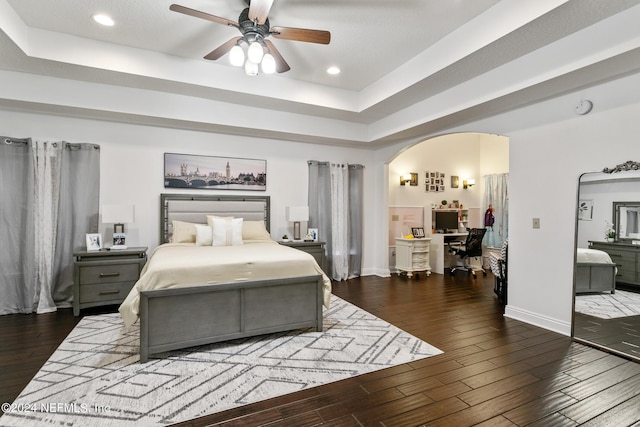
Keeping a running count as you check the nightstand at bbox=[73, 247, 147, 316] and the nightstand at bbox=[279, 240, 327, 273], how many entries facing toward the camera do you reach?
2

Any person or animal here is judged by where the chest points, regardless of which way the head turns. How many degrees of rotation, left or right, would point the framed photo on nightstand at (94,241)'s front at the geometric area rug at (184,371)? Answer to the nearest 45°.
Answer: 0° — it already faces it

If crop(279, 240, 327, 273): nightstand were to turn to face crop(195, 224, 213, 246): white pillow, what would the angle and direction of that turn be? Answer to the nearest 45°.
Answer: approximately 45° to its right

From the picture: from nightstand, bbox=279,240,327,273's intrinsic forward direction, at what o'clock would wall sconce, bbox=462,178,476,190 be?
The wall sconce is roughly at 8 o'clock from the nightstand.

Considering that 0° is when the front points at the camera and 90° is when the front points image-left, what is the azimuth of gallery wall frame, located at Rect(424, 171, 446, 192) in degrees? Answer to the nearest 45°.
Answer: approximately 0°

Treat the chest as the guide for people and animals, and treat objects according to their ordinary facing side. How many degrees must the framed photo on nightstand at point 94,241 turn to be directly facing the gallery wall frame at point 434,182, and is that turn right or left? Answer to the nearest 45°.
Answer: approximately 90° to its left

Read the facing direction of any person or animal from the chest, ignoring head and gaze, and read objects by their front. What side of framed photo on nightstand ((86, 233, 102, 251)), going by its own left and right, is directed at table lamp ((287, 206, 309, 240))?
left

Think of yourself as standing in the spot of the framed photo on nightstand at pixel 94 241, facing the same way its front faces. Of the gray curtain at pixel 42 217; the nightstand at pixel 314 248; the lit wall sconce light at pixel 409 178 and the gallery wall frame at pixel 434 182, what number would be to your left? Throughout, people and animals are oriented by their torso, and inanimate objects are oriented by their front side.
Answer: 3

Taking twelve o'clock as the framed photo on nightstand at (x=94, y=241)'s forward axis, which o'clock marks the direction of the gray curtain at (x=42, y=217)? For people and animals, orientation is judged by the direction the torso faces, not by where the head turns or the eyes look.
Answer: The gray curtain is roughly at 4 o'clock from the framed photo on nightstand.

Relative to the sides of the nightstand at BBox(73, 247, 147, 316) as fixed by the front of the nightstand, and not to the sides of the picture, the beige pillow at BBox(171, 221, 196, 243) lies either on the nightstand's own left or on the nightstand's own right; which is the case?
on the nightstand's own left

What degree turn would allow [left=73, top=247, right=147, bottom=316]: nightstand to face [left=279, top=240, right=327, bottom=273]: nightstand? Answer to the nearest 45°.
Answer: approximately 90° to its left
